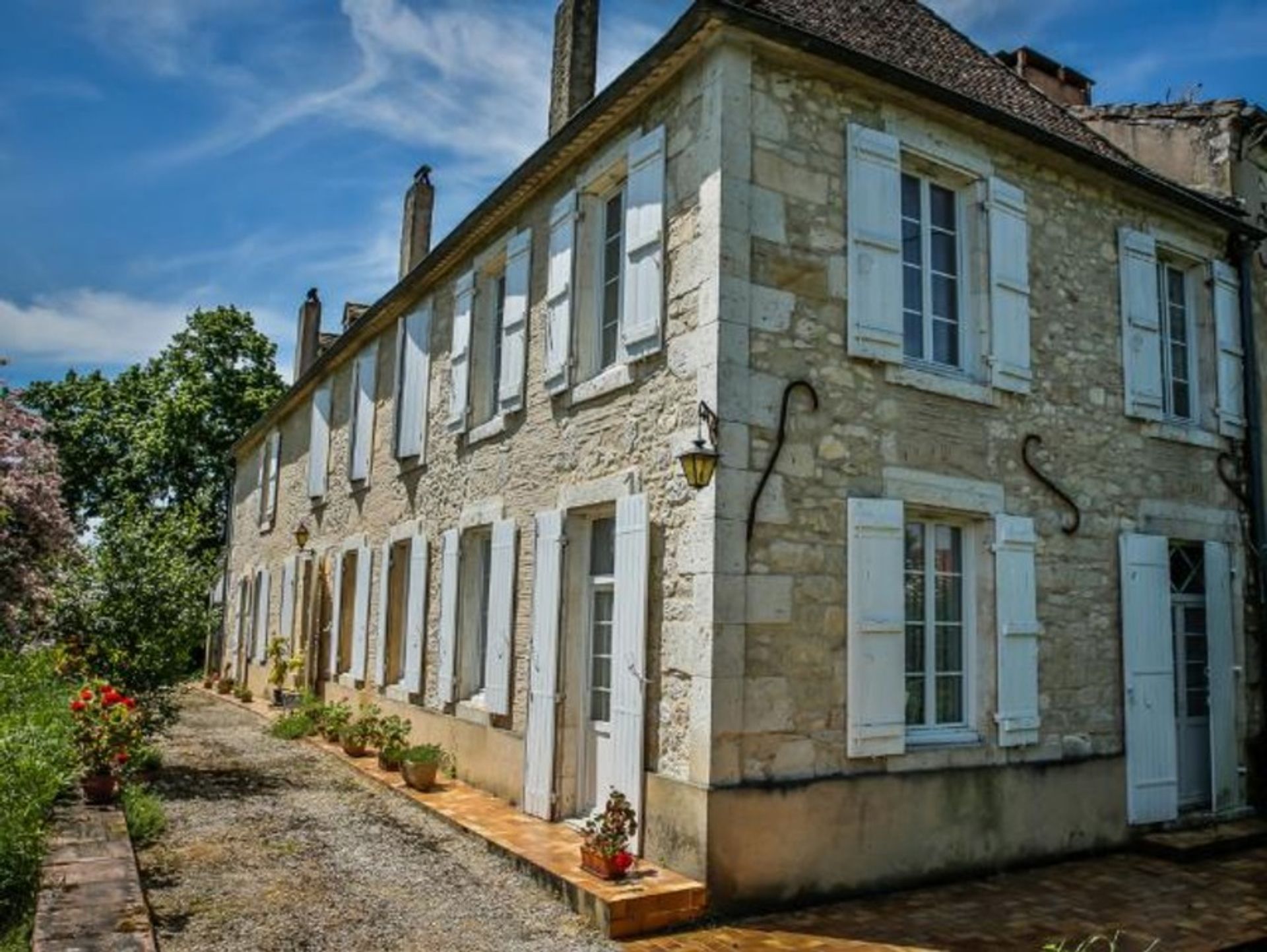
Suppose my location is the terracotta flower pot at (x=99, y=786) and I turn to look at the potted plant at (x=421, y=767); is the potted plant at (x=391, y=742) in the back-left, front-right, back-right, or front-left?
front-left

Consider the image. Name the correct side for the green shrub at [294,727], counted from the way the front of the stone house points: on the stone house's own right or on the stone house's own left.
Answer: on the stone house's own right

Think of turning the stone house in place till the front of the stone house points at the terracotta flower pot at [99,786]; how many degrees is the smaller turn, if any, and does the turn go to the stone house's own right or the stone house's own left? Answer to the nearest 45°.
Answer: approximately 45° to the stone house's own right

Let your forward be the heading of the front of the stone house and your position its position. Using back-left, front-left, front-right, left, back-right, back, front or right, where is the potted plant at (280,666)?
right

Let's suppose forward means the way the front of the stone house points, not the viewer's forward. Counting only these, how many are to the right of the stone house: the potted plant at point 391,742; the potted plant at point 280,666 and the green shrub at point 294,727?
3

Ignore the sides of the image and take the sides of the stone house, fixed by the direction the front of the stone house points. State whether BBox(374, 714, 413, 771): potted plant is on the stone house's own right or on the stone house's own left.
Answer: on the stone house's own right

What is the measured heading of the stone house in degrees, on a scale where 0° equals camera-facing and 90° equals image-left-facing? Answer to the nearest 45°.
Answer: approximately 45°

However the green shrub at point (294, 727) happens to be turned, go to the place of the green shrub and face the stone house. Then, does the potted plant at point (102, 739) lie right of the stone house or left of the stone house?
right

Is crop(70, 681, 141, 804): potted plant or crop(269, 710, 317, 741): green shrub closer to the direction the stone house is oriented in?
the potted plant
